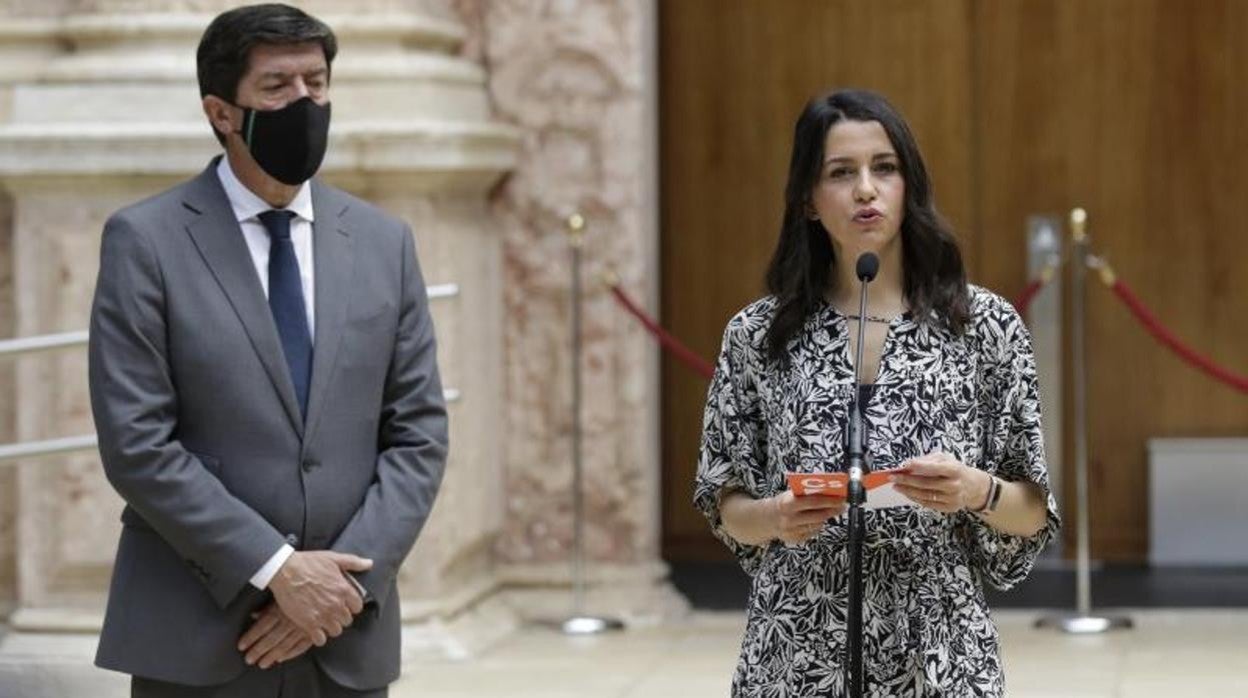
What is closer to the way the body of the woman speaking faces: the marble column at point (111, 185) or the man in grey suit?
the man in grey suit

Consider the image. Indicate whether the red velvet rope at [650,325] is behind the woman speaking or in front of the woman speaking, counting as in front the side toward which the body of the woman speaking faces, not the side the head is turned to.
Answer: behind

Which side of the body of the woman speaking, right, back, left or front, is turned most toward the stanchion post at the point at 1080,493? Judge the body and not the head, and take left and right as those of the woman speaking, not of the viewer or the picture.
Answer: back

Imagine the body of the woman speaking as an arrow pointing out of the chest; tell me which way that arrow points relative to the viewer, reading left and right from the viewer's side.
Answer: facing the viewer

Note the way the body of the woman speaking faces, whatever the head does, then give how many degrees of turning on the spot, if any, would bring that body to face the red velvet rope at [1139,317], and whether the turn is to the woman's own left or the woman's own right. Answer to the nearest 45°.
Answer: approximately 180°
